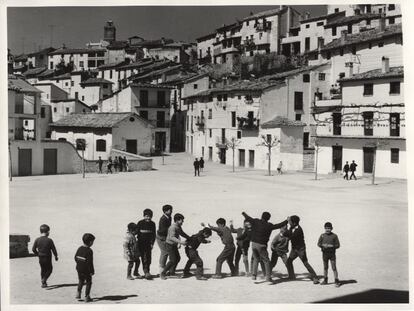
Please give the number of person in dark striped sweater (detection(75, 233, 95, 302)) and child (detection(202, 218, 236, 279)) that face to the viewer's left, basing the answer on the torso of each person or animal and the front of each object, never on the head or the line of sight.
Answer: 1

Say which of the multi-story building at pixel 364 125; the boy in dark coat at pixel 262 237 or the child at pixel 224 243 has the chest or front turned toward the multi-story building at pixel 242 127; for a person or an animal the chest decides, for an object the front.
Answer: the boy in dark coat

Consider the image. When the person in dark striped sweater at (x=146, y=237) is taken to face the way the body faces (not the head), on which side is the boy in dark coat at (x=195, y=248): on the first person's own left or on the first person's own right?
on the first person's own left

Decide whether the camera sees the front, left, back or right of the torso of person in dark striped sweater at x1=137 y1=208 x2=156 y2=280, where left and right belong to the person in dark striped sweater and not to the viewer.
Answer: front

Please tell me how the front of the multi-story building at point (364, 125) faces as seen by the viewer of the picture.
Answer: facing the viewer

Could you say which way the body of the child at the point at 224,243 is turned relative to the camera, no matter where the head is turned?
to the viewer's left

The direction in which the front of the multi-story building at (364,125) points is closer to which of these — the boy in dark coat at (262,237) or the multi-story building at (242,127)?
the boy in dark coat

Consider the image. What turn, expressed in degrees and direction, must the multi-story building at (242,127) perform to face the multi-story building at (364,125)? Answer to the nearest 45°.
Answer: approximately 90° to its left

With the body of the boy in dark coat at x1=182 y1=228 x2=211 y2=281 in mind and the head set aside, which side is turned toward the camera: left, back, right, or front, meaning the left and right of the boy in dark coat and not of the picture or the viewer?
right

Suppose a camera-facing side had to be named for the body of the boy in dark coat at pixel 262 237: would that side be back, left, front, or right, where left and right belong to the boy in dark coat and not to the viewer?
back

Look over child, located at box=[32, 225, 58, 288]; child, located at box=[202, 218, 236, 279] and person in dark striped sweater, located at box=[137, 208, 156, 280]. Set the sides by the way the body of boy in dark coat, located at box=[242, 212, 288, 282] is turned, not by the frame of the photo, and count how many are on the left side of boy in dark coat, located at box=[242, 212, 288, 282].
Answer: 3

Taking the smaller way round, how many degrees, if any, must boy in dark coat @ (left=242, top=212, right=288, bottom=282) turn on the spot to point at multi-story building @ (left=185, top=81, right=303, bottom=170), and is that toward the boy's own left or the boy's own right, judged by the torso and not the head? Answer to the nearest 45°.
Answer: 0° — they already face it

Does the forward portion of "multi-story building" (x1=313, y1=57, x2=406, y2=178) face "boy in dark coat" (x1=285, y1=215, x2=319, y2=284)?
yes

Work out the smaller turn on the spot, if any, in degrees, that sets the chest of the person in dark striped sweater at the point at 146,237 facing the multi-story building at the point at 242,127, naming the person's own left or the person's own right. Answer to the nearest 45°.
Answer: approximately 180°

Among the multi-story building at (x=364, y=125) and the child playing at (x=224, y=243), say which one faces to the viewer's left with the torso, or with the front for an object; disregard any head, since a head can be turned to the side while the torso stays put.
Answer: the child playing

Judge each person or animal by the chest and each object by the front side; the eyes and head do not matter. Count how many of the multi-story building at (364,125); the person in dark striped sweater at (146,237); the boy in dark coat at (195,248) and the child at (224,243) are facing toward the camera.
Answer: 2

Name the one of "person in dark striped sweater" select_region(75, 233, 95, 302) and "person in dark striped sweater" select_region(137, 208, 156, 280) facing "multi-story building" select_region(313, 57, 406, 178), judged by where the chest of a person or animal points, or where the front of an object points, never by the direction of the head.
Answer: "person in dark striped sweater" select_region(75, 233, 95, 302)
